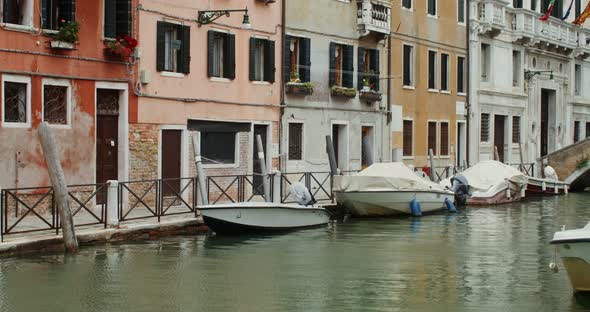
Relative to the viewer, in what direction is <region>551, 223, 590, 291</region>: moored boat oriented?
to the viewer's left

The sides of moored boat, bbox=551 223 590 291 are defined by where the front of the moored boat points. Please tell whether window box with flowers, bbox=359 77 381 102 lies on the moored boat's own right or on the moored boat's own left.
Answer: on the moored boat's own right

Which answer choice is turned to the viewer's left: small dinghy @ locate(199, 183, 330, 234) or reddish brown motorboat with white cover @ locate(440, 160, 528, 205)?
the small dinghy

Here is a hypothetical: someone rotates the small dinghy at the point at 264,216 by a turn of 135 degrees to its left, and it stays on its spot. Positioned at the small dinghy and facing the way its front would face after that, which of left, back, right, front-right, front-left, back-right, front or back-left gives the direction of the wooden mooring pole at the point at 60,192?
right

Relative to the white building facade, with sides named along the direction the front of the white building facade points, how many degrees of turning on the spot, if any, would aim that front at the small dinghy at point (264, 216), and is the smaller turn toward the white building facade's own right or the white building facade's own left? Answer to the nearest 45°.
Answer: approximately 45° to the white building facade's own right

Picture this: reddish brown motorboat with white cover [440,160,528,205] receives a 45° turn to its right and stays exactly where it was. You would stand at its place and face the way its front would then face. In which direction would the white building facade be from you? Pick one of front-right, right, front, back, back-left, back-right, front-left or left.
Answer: left

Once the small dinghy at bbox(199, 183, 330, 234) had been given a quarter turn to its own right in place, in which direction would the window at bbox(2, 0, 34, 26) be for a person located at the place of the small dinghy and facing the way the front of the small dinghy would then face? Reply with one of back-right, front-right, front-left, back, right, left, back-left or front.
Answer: left

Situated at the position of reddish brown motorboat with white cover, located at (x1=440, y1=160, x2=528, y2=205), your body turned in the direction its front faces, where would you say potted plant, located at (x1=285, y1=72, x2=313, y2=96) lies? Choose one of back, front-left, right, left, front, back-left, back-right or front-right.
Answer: back

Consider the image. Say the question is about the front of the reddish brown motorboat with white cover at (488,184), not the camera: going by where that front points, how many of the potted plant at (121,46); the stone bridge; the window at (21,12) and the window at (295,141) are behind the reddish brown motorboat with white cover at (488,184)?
3

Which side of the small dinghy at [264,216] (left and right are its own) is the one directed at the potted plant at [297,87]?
right

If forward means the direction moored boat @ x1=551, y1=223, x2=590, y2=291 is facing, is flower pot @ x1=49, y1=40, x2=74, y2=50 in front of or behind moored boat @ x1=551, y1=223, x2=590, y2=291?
in front

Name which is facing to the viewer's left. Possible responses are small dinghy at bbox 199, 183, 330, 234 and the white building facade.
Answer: the small dinghy

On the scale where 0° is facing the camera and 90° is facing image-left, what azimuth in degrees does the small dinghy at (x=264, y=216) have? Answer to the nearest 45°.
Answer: approximately 90°

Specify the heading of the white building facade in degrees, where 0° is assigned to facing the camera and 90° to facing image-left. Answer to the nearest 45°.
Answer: approximately 315°
